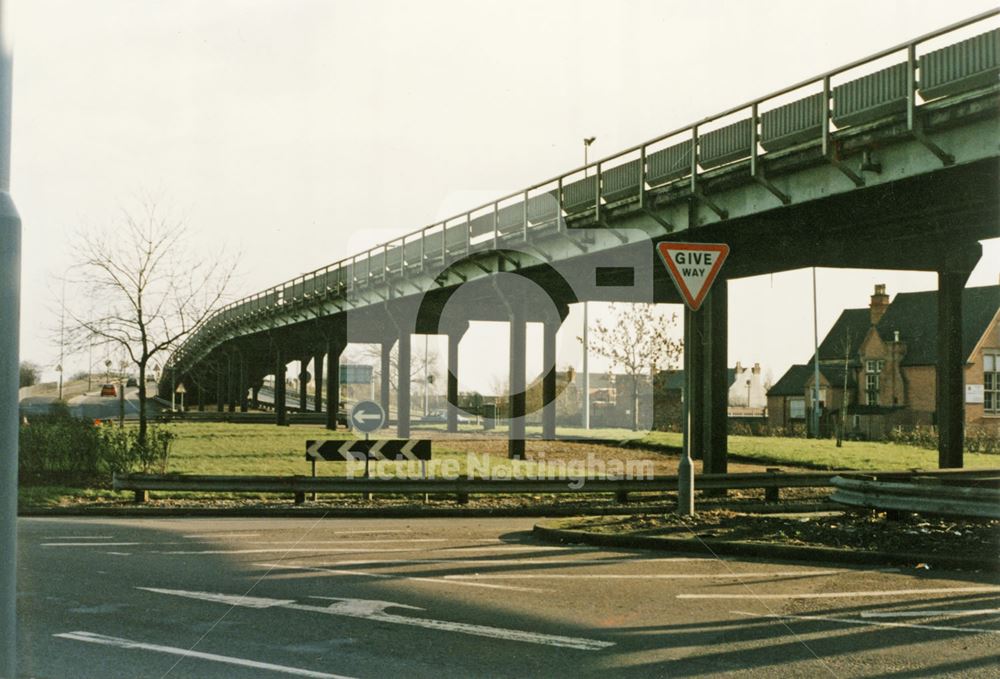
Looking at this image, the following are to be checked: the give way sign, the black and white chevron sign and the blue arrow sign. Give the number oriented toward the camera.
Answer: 3

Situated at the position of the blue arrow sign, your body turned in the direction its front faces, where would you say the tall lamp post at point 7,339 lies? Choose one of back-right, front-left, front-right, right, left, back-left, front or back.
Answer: front

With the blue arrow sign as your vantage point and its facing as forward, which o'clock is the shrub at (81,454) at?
The shrub is roughly at 4 o'clock from the blue arrow sign.

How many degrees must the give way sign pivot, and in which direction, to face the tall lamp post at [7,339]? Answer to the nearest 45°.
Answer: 0° — it already faces it

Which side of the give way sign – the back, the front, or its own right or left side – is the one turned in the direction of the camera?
front

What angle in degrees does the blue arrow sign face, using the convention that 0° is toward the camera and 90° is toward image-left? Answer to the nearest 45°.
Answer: approximately 0°

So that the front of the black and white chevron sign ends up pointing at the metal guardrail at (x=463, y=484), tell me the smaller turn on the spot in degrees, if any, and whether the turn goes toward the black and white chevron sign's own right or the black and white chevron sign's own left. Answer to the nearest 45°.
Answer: approximately 45° to the black and white chevron sign's own left
